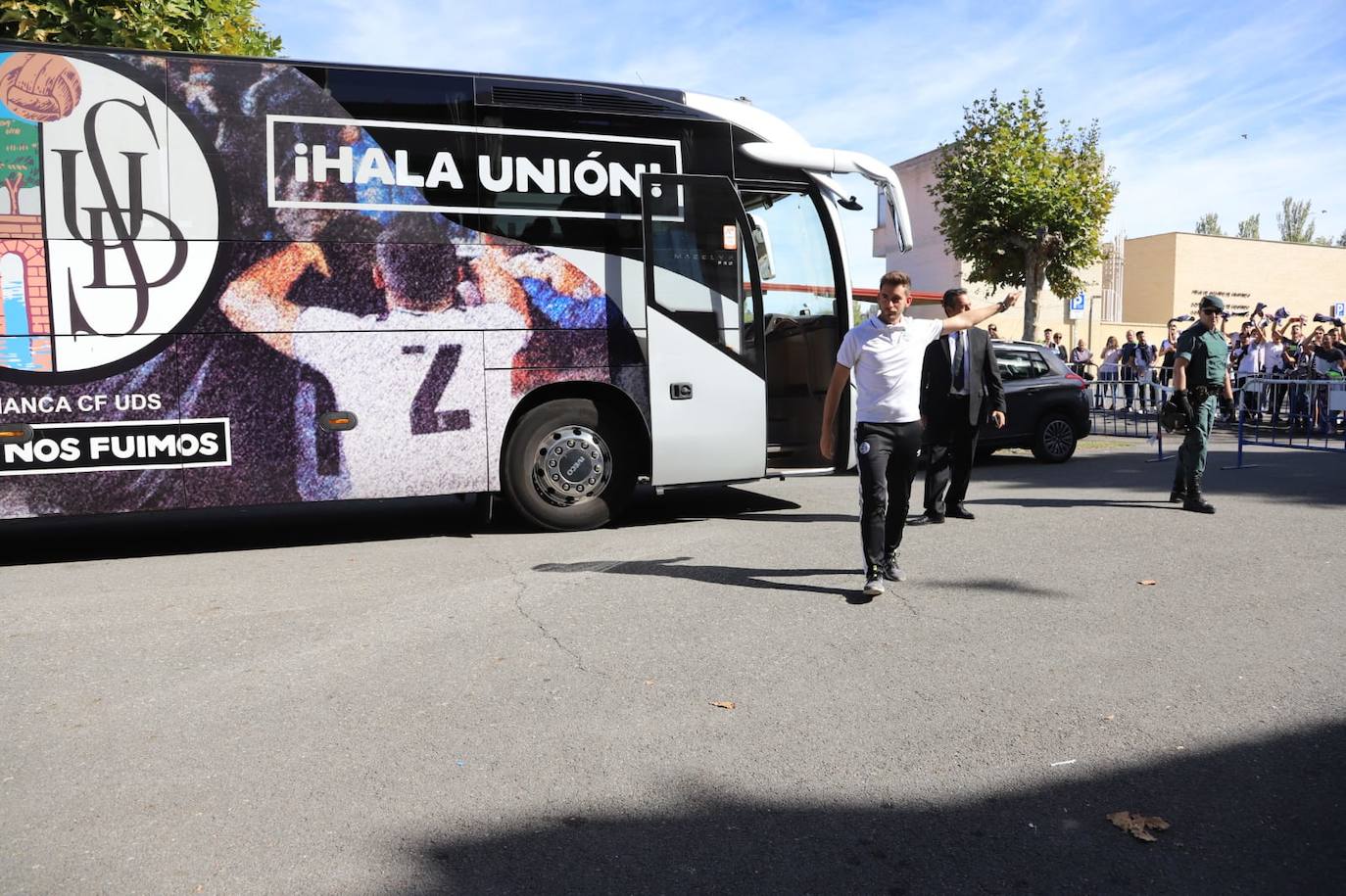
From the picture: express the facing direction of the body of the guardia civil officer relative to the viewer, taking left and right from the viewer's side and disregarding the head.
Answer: facing the viewer and to the right of the viewer

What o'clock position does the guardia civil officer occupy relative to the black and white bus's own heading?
The guardia civil officer is roughly at 12 o'clock from the black and white bus.

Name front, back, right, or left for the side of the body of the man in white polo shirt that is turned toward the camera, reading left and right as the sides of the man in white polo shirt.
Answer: front

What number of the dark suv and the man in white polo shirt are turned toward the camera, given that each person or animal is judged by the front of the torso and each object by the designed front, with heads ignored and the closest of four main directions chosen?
1

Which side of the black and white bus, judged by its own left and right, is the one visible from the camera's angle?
right

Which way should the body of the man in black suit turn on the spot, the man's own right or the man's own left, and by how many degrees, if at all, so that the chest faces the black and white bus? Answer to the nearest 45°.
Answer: approximately 45° to the man's own right

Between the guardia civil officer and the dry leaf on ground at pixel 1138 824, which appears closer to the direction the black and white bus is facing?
the guardia civil officer

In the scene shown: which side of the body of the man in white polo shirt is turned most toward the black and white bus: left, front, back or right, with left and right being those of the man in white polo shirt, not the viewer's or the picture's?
right

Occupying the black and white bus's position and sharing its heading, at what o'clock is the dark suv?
The dark suv is roughly at 11 o'clock from the black and white bus.

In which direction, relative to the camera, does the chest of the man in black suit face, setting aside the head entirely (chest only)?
toward the camera

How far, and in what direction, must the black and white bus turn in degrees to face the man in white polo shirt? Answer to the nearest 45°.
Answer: approximately 45° to its right
